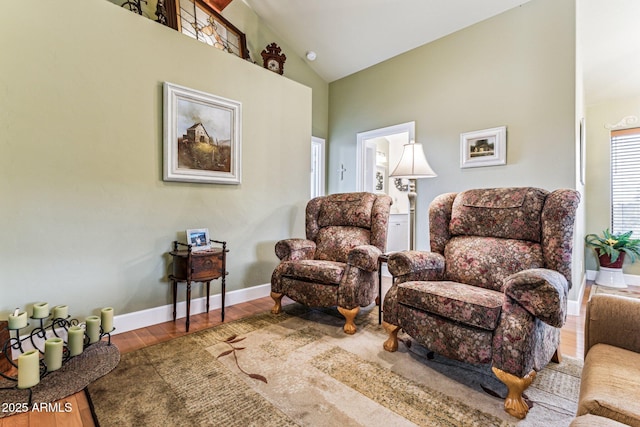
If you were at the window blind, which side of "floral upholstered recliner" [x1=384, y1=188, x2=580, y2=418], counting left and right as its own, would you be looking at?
back

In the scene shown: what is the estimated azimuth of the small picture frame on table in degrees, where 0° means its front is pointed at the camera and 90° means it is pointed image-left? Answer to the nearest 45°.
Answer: approximately 315°

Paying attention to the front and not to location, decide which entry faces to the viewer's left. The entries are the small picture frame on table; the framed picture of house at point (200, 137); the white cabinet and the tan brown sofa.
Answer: the tan brown sofa

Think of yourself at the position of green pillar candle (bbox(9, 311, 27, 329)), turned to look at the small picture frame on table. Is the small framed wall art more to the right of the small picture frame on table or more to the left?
right

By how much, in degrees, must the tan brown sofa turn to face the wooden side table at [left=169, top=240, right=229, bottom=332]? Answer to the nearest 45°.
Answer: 0° — it already faces it

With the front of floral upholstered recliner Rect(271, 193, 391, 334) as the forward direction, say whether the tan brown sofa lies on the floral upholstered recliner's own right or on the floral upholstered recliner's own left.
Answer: on the floral upholstered recliner's own left

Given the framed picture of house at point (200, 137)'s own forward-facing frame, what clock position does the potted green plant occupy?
The potted green plant is roughly at 11 o'clock from the framed picture of house.

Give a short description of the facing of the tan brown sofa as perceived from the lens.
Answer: facing to the left of the viewer

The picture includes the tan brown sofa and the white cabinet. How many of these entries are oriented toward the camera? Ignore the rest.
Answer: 1

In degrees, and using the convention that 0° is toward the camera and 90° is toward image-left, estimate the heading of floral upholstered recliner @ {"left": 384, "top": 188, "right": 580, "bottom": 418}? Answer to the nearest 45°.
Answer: approximately 45°
